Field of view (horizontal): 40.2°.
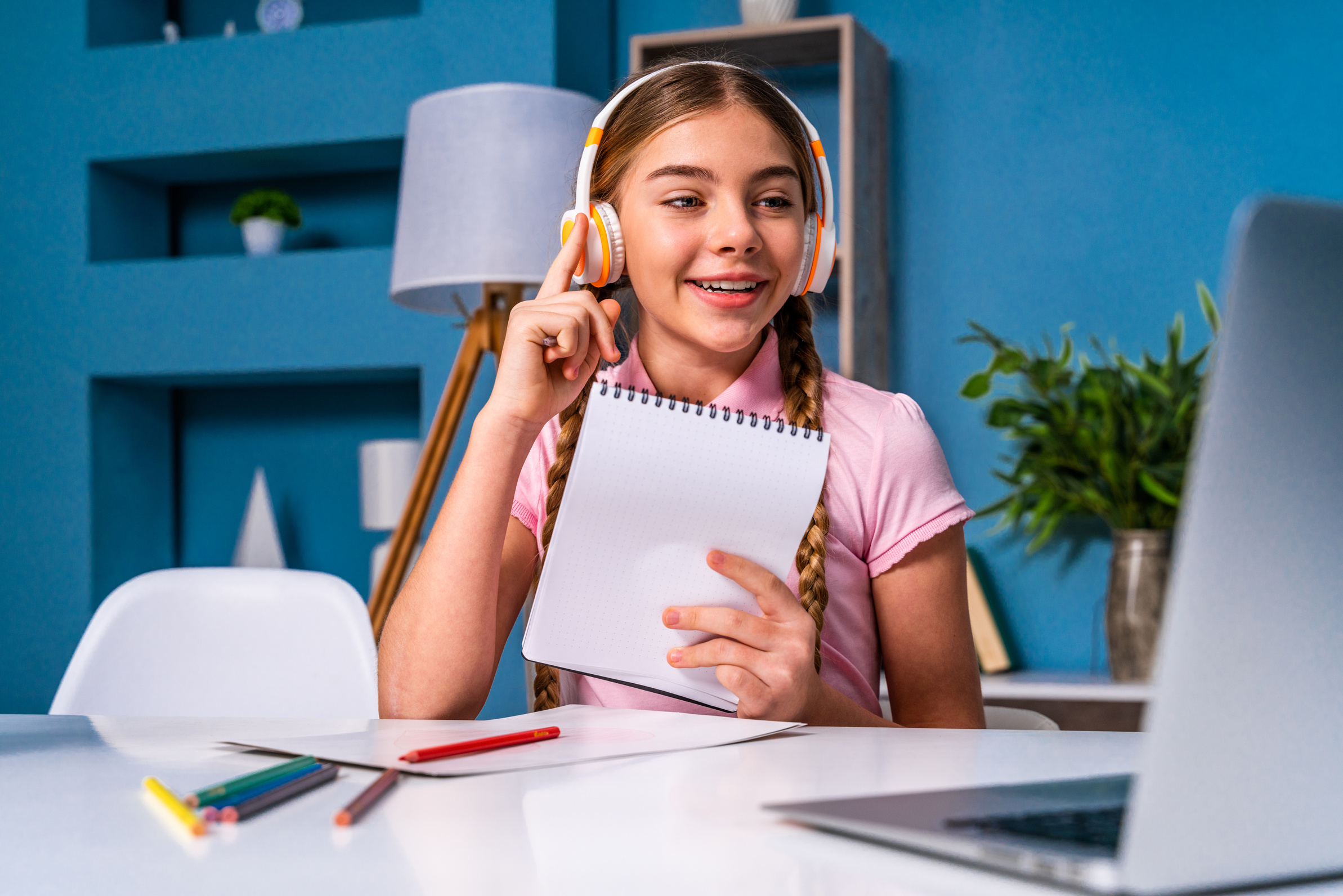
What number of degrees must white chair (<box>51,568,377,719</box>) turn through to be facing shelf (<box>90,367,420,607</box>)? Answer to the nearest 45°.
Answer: approximately 180°

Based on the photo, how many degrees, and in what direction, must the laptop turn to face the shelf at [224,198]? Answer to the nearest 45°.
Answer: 0° — it already faces it

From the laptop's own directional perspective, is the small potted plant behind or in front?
in front

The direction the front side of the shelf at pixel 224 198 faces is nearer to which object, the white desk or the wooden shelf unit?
the white desk

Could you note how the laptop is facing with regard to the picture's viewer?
facing away from the viewer and to the left of the viewer

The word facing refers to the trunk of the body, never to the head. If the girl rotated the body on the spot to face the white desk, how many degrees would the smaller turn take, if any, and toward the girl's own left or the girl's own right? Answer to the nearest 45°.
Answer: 0° — they already face it

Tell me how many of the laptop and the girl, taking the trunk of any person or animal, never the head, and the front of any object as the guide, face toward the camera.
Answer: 1

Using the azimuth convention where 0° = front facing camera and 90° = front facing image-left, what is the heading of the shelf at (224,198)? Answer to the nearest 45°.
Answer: approximately 45°

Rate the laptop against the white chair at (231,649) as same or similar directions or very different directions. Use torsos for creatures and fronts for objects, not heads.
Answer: very different directions

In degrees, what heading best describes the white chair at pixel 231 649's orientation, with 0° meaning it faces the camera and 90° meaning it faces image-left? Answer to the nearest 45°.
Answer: approximately 0°

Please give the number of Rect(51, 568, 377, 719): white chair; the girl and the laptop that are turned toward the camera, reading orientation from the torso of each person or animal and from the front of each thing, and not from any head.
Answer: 2

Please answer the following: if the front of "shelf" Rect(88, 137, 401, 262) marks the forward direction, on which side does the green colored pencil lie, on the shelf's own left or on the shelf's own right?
on the shelf's own left

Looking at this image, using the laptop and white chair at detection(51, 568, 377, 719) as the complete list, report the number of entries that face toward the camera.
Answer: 1

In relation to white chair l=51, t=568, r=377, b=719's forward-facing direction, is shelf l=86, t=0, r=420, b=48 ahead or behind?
behind

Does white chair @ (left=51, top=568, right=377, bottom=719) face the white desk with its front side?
yes
